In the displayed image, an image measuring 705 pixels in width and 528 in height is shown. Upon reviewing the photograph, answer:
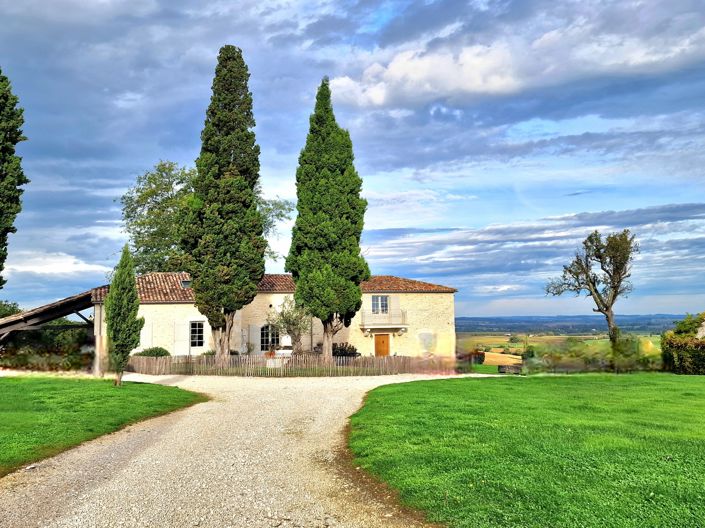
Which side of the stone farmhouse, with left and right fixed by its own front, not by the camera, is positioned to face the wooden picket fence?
front

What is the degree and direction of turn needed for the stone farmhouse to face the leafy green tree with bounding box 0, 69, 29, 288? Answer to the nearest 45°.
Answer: approximately 45° to its right

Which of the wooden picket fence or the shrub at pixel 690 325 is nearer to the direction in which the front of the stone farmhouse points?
the wooden picket fence

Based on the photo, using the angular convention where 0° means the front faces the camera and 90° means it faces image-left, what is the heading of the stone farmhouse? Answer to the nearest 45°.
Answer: approximately 0°

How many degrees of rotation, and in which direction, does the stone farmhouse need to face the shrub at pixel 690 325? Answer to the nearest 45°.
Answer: approximately 45° to its left

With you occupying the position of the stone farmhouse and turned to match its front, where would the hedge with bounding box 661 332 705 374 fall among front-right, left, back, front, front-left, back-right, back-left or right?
front-left

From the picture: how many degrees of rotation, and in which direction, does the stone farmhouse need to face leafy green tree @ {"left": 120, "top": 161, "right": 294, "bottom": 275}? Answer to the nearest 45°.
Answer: approximately 135° to its right

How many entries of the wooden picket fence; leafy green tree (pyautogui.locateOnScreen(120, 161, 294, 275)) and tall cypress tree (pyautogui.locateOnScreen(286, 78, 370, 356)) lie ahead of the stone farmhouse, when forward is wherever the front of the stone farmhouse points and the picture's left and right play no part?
2

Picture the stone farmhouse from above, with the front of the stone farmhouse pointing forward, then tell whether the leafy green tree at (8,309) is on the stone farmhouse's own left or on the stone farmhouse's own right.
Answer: on the stone farmhouse's own right

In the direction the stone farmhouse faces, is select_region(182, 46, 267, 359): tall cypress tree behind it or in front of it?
in front
